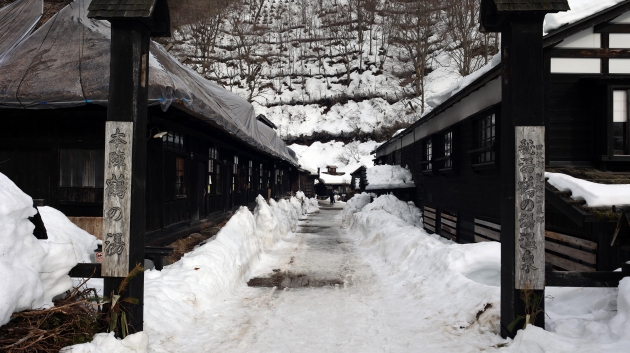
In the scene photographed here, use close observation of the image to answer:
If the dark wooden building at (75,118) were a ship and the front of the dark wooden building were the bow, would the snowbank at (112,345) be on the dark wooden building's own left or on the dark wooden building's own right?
on the dark wooden building's own right

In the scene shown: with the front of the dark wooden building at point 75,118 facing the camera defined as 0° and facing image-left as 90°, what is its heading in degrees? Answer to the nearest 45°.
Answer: approximately 270°

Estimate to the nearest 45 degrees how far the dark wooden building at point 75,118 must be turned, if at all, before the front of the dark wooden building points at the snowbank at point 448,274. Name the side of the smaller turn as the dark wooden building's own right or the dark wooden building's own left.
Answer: approximately 45° to the dark wooden building's own right

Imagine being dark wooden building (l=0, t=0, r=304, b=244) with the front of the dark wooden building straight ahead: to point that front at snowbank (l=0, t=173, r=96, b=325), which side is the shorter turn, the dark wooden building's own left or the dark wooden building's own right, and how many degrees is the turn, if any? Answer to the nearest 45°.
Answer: approximately 90° to the dark wooden building's own right

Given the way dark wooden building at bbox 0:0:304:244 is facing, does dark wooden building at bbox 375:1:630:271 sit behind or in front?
in front

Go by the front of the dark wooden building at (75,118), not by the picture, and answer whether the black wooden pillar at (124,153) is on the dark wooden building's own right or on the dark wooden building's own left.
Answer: on the dark wooden building's own right
